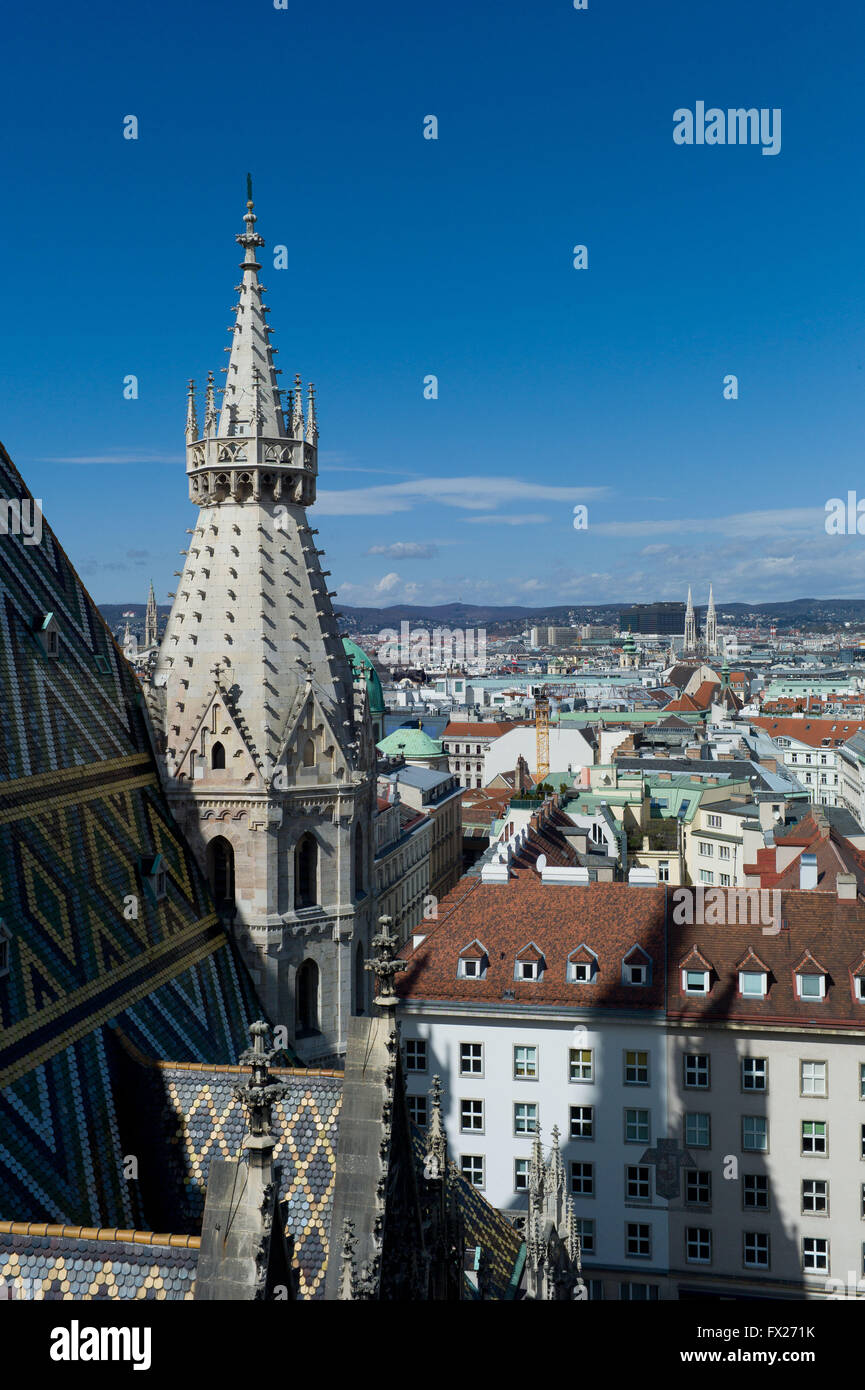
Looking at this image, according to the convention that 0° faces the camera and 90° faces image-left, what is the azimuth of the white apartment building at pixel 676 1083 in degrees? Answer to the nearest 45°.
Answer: approximately 0°
